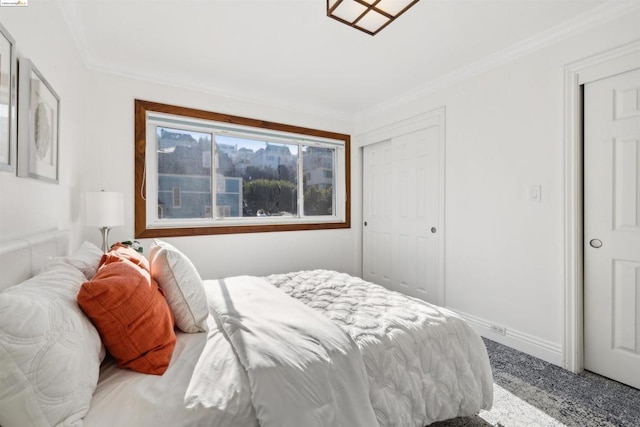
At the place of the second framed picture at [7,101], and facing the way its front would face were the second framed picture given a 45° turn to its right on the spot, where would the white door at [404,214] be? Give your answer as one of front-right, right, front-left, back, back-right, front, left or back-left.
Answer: front-left

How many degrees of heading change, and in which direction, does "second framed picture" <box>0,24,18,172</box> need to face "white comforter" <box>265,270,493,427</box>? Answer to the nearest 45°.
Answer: approximately 45° to its right

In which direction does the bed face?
to the viewer's right

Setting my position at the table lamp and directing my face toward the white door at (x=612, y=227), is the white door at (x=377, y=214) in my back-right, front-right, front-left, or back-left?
front-left

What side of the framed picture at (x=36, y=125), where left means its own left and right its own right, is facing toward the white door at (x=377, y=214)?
front

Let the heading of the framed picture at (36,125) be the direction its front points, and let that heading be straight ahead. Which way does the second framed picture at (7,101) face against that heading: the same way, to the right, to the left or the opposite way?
the same way

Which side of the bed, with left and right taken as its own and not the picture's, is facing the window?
left

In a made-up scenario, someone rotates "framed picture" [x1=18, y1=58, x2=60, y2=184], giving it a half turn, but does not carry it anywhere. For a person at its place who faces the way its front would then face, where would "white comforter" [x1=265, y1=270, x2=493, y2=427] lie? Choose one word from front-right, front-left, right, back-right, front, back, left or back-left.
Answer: back-left

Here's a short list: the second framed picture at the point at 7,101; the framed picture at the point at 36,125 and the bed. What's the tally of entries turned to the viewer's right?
3

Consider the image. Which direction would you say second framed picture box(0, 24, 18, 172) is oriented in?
to the viewer's right

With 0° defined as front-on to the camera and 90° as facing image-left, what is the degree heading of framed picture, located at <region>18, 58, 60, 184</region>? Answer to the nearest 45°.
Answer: approximately 270°

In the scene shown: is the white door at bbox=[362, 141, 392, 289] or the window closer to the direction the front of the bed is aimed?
the white door

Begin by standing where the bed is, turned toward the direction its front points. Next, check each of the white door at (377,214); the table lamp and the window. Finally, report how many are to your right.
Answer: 0

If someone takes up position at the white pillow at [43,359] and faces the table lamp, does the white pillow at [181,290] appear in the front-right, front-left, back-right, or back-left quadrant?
front-right
